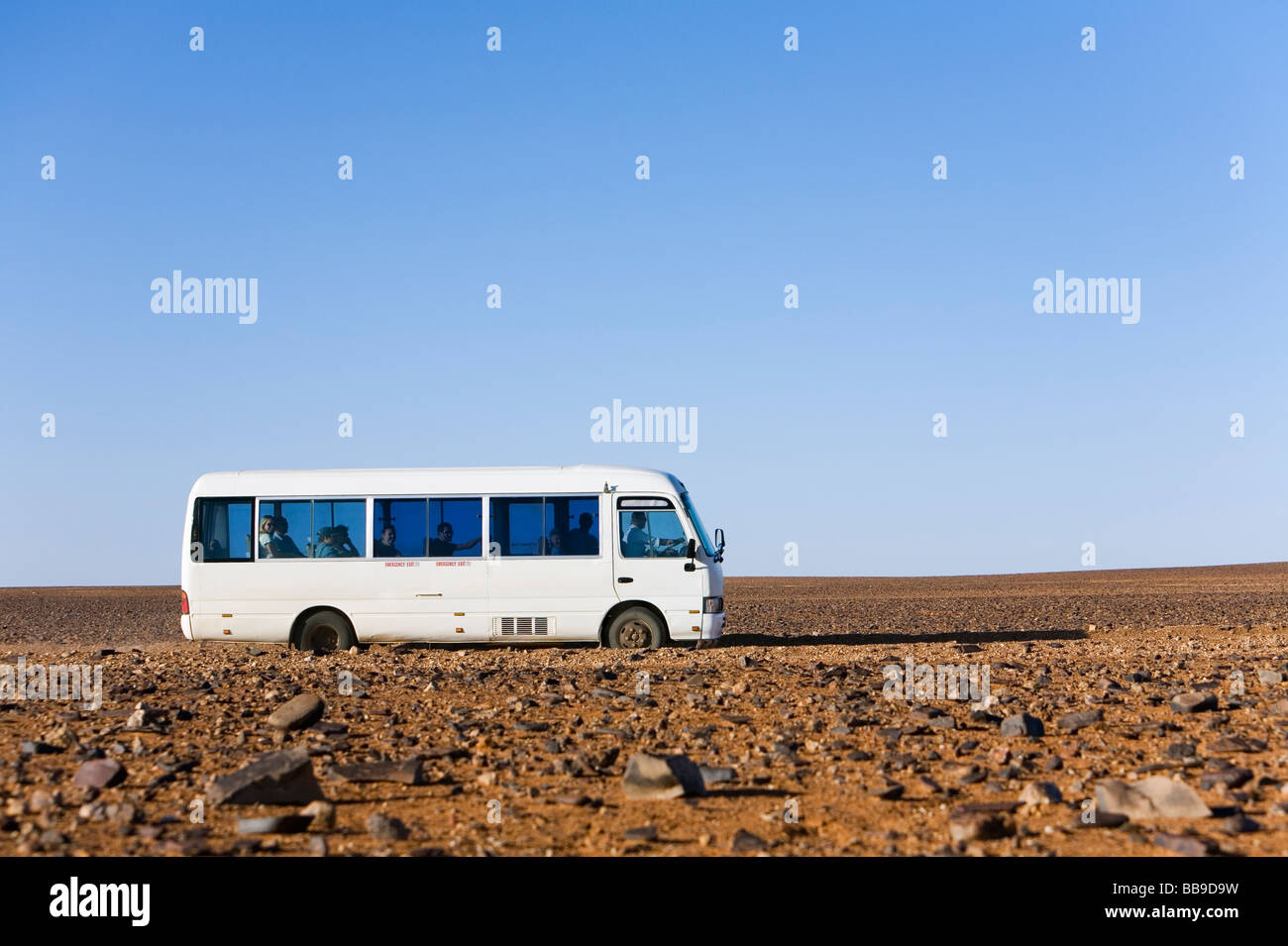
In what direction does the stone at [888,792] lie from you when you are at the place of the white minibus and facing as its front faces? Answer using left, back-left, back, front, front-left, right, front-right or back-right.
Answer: right

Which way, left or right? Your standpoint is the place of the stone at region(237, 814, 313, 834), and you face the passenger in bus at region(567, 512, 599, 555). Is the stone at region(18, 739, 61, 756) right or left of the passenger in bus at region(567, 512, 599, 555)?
left

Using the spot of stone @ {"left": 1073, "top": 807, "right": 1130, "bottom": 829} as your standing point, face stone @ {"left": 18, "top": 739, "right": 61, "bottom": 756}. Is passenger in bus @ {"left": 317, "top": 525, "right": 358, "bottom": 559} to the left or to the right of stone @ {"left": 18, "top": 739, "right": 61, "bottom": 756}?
right

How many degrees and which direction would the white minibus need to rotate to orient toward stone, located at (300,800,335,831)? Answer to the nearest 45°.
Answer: approximately 90° to its right

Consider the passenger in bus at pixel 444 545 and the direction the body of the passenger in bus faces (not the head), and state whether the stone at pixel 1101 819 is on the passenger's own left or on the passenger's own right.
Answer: on the passenger's own right

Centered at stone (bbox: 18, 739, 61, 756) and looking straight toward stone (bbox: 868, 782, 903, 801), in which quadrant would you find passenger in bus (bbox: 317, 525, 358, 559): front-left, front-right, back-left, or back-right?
back-left

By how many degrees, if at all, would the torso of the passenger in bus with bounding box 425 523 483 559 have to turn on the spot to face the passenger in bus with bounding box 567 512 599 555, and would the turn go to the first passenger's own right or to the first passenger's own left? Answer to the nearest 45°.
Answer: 0° — they already face them

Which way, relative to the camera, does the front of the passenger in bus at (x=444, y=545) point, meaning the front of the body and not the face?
to the viewer's right

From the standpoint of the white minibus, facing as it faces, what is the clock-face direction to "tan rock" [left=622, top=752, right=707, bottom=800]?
The tan rock is roughly at 3 o'clock from the white minibus.

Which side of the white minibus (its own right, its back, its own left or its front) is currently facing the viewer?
right

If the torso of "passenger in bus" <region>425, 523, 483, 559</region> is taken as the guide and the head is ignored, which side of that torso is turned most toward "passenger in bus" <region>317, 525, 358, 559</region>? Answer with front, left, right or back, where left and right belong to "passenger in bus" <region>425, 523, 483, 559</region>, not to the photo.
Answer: back

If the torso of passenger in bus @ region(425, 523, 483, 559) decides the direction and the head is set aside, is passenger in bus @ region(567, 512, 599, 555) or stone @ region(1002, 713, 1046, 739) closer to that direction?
the passenger in bus

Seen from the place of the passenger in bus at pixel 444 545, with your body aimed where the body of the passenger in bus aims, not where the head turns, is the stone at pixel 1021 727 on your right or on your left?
on your right
